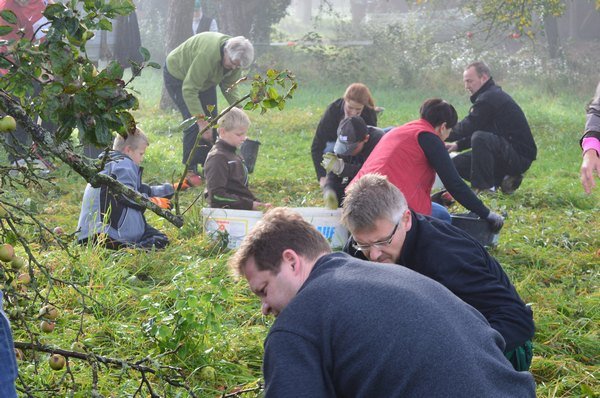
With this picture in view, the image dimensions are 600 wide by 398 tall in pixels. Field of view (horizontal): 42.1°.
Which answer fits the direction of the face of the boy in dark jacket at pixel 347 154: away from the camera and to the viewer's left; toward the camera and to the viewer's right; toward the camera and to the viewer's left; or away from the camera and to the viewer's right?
toward the camera and to the viewer's left

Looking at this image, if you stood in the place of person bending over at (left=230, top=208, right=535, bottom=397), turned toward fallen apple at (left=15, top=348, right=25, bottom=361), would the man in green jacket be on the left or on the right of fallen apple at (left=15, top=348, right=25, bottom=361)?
right

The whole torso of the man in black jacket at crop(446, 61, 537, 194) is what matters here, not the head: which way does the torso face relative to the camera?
to the viewer's left

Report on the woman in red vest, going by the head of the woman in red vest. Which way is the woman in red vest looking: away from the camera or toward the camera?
away from the camera

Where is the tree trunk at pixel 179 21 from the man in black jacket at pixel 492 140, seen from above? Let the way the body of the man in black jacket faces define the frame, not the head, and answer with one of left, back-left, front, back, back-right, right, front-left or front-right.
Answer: front-right

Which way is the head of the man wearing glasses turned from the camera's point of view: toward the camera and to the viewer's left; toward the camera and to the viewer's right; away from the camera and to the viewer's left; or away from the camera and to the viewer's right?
toward the camera and to the viewer's left

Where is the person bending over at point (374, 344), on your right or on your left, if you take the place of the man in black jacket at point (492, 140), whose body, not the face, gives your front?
on your left

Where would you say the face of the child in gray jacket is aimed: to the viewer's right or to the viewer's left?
to the viewer's right

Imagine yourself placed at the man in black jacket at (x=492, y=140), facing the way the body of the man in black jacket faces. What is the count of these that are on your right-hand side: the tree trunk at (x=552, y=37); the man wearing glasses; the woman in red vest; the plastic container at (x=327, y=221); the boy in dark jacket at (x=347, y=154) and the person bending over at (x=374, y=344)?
1

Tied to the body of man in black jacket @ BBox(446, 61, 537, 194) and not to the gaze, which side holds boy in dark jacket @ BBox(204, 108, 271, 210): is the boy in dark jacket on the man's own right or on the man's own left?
on the man's own left

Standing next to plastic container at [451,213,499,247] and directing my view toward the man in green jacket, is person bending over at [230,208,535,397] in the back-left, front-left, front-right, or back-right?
back-left

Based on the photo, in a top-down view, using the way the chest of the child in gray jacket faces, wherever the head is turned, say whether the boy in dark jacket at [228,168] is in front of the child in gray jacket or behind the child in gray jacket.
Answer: in front

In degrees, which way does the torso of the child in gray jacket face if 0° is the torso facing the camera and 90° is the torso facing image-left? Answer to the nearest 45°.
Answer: approximately 270°

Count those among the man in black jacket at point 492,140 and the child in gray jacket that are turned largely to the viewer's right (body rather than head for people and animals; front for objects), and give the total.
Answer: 1

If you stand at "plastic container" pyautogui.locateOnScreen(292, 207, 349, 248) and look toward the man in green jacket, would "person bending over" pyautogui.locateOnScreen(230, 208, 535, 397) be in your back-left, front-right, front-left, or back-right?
back-left

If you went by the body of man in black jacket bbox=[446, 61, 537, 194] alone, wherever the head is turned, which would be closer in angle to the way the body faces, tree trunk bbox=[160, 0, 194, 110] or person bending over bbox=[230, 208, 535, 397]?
the tree trunk

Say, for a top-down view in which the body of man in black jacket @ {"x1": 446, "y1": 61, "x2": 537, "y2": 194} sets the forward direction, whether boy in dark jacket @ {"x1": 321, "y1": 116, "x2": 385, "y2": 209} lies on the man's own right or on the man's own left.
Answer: on the man's own left

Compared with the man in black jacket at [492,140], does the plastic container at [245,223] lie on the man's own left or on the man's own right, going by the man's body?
on the man's own left

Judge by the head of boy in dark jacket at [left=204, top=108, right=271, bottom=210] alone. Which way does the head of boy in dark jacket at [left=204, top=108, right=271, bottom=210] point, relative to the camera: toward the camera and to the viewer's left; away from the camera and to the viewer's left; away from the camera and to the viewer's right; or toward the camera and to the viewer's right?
toward the camera and to the viewer's right

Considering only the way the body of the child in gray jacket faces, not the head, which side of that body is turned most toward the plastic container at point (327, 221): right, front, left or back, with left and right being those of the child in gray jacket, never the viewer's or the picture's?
front
